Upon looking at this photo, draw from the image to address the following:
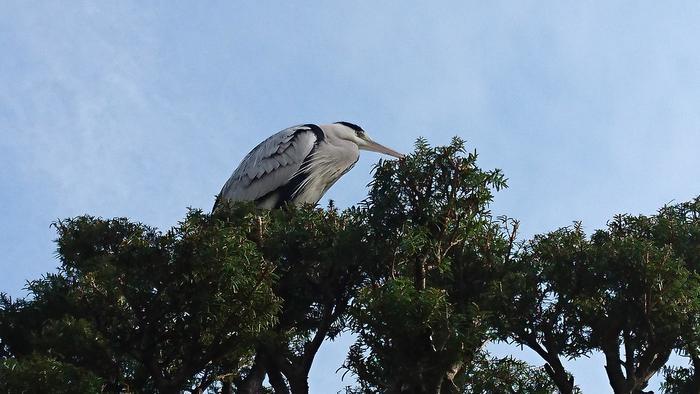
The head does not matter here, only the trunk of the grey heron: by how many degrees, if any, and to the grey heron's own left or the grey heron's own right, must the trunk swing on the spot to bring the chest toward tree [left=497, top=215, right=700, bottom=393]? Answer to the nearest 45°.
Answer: approximately 45° to the grey heron's own right

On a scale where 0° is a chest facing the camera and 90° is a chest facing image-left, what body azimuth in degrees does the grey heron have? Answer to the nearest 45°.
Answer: approximately 270°
